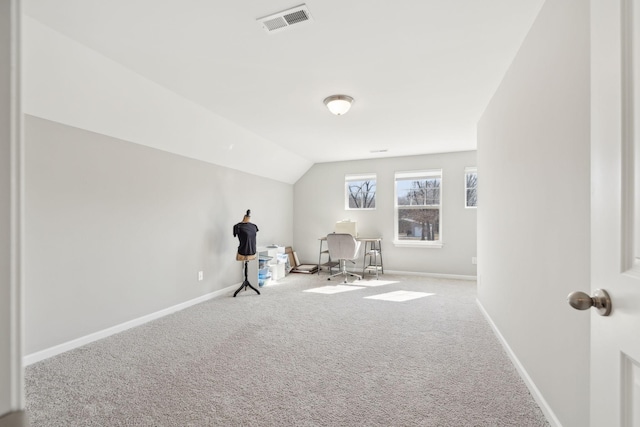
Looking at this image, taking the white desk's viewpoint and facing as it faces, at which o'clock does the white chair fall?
The white chair is roughly at 1 o'clock from the white desk.

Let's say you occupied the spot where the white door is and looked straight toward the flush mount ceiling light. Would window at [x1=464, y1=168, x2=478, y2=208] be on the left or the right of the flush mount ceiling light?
right

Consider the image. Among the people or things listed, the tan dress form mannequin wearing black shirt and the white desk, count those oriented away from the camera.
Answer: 0

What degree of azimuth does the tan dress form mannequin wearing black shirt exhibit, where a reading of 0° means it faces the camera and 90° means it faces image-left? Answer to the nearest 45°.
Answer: approximately 315°

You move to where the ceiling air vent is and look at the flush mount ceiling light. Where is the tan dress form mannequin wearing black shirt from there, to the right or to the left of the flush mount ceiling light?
left

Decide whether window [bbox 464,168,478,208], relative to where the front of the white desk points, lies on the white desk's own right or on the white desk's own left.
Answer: on the white desk's own left

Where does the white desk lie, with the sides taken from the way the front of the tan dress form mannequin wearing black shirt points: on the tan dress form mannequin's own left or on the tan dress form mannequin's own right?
on the tan dress form mannequin's own left

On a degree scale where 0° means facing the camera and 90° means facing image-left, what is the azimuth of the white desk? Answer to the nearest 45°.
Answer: approximately 0°

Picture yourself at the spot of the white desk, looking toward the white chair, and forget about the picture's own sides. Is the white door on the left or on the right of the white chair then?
left
